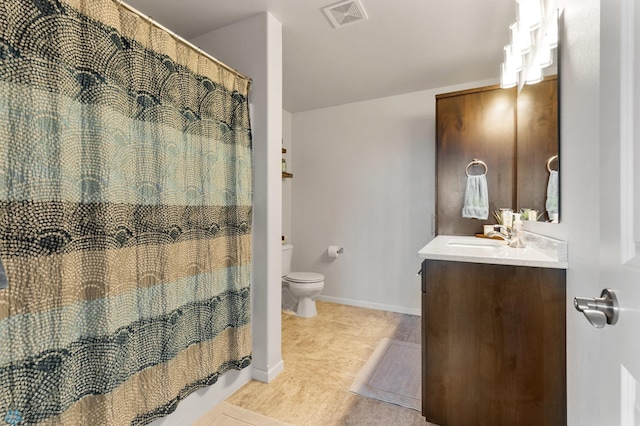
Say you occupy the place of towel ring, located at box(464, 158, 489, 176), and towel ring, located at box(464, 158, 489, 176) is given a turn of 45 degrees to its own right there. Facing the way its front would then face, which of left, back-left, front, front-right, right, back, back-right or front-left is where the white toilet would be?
front-right
